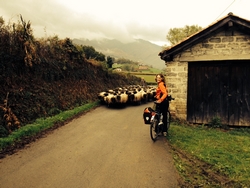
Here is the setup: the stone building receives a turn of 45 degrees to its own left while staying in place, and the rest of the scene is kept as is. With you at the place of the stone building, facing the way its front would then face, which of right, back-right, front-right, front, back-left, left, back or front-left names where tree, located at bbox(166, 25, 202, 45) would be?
back-left

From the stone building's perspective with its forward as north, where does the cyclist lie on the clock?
The cyclist is roughly at 1 o'clock from the stone building.

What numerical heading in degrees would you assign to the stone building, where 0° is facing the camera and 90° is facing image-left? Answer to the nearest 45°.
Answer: approximately 0°
